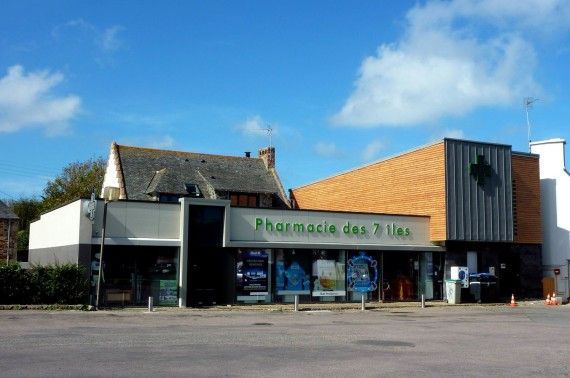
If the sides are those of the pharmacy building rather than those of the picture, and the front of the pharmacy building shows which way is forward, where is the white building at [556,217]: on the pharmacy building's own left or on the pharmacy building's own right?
on the pharmacy building's own left

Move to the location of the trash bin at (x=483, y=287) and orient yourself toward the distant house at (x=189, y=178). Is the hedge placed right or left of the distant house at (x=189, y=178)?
left

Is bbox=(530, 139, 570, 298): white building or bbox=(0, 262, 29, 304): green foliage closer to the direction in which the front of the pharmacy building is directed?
the green foliage

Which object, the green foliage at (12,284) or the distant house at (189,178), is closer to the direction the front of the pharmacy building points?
the green foliage

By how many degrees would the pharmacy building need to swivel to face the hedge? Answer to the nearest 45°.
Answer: approximately 45° to its right

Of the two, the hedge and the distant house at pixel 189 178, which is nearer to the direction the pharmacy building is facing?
the hedge

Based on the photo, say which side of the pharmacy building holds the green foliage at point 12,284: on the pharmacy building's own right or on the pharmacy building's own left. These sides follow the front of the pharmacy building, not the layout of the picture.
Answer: on the pharmacy building's own right

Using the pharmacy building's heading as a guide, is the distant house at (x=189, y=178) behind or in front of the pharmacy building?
behind

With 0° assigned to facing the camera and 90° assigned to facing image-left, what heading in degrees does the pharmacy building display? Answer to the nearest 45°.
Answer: approximately 0°
